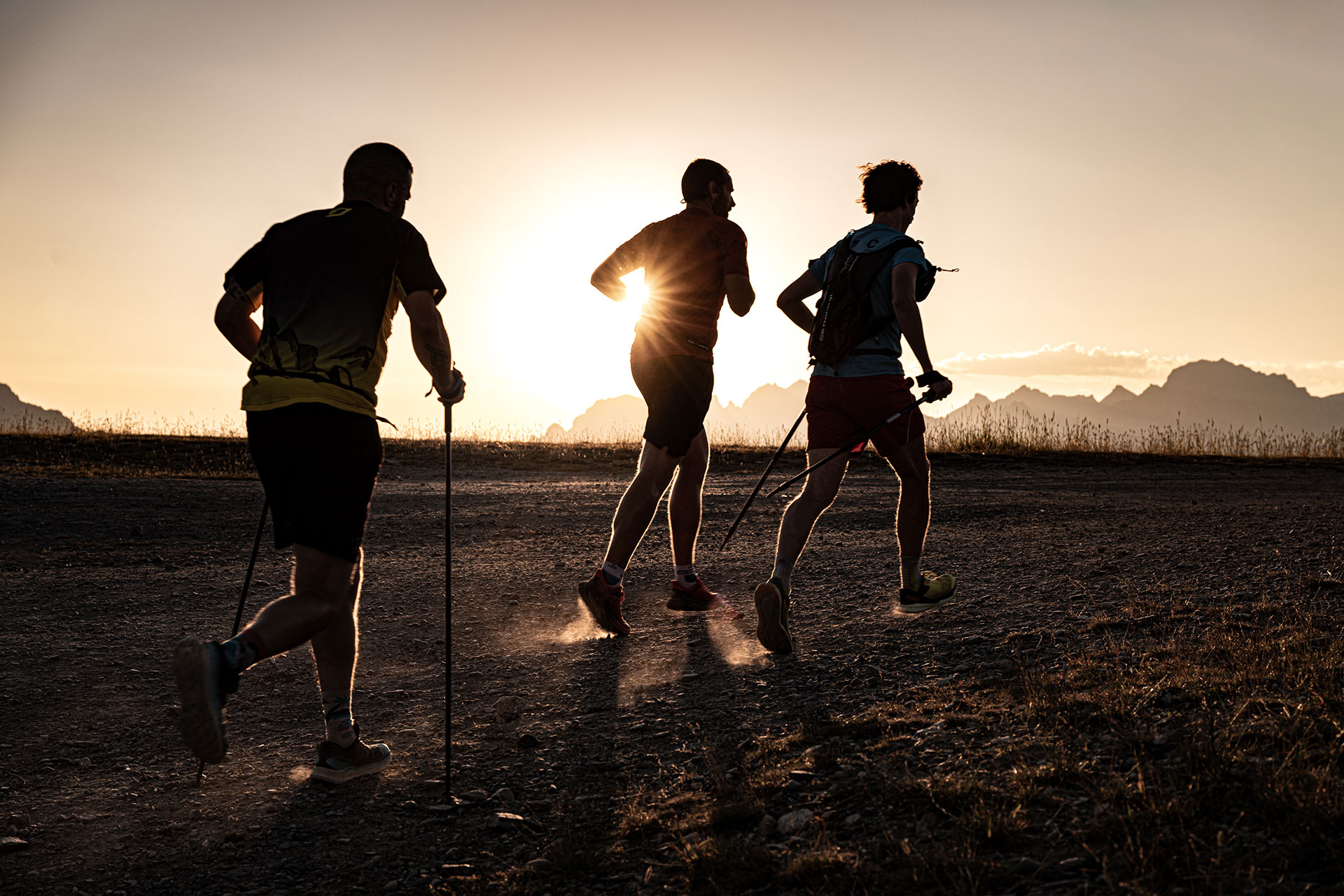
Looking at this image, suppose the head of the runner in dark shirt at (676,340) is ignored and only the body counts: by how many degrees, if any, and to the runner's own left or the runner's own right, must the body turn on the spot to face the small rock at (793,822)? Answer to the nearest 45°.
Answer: approximately 135° to the runner's own right

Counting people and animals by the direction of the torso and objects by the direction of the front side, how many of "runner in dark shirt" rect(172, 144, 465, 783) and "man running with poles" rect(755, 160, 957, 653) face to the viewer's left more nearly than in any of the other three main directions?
0

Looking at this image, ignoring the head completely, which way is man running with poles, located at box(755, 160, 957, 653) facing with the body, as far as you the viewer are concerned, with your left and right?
facing away from the viewer and to the right of the viewer

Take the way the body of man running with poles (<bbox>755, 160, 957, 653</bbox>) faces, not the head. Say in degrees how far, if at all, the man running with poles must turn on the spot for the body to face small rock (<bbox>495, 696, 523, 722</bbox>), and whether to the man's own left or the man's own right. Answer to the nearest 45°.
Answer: approximately 180°

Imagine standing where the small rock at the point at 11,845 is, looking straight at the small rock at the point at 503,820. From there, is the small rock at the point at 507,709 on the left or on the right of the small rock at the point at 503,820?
left

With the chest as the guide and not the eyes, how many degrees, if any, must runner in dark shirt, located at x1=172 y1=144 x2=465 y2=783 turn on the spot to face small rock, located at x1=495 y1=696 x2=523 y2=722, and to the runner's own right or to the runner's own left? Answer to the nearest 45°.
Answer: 0° — they already face it

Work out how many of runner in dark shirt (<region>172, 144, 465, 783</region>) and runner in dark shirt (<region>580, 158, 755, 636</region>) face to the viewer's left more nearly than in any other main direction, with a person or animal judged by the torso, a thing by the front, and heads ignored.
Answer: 0

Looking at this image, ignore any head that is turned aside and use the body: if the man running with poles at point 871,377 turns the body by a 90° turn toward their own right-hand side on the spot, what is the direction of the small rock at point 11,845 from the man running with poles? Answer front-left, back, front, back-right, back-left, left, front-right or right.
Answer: right

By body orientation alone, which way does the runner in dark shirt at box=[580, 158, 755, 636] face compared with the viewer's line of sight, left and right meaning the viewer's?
facing away from the viewer and to the right of the viewer

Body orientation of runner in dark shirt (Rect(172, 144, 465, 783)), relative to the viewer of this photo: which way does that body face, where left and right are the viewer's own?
facing away from the viewer and to the right of the viewer
